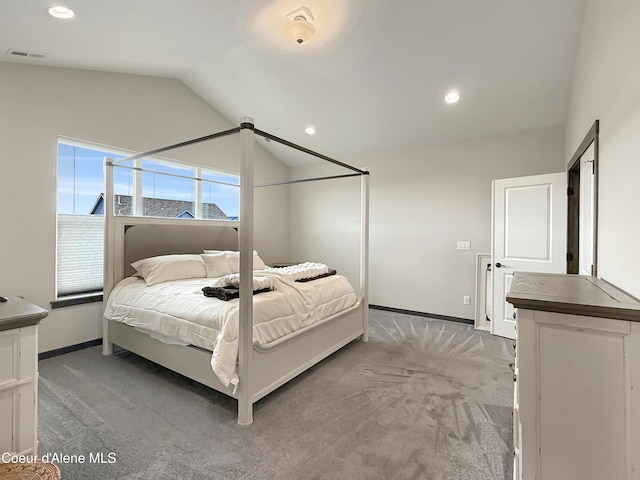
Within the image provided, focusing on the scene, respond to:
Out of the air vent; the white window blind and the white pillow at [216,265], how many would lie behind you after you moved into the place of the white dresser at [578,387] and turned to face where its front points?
0

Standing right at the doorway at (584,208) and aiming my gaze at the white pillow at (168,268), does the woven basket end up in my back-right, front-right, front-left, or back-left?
front-left

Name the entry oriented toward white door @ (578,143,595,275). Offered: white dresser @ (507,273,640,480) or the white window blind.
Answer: the white window blind

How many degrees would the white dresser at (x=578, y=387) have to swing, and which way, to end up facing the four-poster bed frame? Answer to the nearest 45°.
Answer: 0° — it already faces it

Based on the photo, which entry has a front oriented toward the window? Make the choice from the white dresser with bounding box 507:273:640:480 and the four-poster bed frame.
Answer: the white dresser

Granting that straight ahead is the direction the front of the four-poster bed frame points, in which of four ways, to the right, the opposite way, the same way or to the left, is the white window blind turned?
the same way

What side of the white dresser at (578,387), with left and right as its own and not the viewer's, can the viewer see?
left

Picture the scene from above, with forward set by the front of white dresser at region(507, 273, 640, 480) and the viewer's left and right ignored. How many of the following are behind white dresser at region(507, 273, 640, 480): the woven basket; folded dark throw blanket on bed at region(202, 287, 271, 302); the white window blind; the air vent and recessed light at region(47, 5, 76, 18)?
0

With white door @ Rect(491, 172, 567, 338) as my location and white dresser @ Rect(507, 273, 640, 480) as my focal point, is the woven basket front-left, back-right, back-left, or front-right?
front-right

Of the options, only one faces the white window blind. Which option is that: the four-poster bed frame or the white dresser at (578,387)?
the white dresser

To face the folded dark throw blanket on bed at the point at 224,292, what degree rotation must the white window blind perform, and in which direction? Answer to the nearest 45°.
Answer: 0° — it already faces it

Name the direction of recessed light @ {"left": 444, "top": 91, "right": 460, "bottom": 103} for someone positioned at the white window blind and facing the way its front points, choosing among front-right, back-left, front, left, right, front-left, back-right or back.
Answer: front

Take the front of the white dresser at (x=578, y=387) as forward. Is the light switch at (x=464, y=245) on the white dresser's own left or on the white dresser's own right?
on the white dresser's own right

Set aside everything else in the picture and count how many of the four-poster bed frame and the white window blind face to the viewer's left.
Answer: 0

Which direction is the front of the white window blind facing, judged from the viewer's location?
facing the viewer and to the right of the viewer

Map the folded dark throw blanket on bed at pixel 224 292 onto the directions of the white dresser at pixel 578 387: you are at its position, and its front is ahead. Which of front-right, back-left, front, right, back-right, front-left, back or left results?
front

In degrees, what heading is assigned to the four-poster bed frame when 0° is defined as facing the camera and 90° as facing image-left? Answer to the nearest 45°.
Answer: approximately 315°

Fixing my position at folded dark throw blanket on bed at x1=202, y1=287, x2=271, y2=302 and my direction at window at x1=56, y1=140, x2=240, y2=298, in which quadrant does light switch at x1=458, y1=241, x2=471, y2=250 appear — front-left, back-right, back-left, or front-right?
back-right

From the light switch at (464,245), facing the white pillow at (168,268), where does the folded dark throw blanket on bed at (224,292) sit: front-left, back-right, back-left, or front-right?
front-left

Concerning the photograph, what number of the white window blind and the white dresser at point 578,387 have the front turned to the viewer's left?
1
